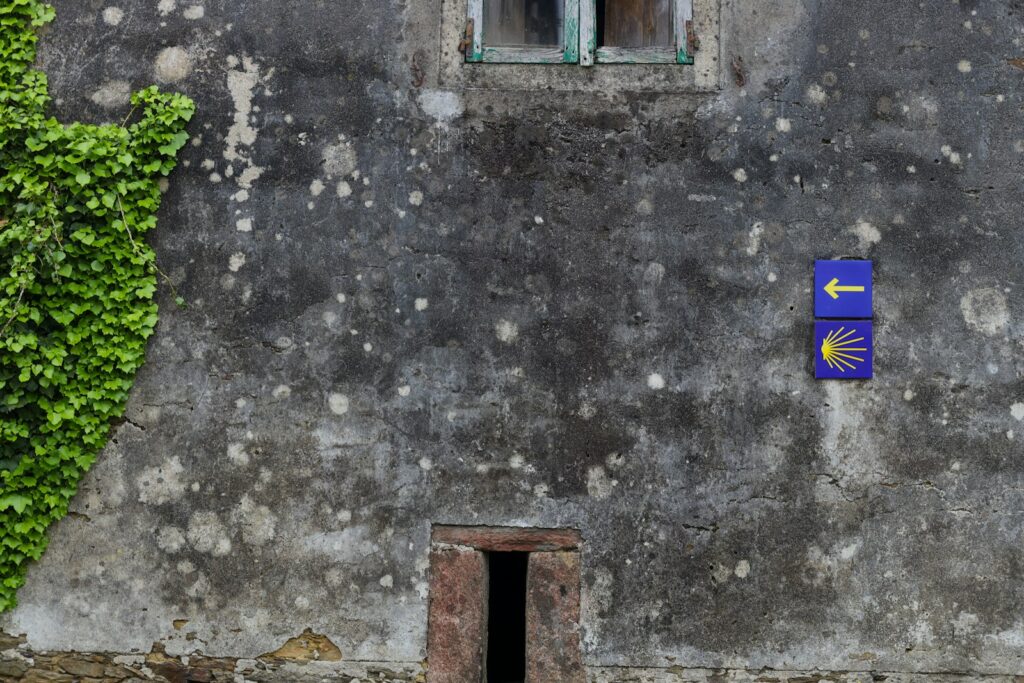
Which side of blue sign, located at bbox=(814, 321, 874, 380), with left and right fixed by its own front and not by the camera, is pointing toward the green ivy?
right

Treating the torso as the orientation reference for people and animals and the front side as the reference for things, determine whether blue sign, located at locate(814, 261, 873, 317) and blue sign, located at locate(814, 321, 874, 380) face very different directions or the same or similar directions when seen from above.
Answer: same or similar directions

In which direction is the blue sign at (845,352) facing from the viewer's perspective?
toward the camera

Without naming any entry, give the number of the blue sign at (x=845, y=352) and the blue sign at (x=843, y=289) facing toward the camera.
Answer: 2

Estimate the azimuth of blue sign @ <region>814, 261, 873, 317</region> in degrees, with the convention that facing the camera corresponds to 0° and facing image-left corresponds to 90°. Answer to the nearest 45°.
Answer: approximately 0°

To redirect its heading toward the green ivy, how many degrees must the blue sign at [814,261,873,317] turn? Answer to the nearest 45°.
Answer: approximately 90° to its right
